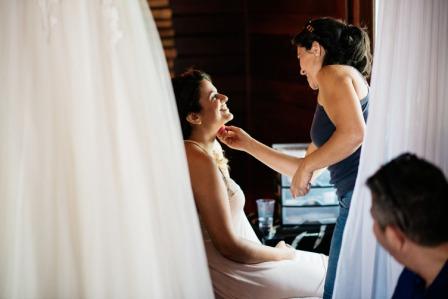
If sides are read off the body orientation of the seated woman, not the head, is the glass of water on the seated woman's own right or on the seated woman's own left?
on the seated woman's own left

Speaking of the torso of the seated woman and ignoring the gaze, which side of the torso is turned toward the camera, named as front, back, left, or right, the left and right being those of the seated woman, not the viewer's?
right

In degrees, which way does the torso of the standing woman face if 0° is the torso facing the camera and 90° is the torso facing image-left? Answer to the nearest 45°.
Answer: approximately 90°

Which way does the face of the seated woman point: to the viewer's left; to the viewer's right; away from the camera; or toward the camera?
to the viewer's right

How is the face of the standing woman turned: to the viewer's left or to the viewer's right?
to the viewer's left

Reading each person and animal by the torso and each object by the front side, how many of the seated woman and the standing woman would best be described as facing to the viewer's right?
1

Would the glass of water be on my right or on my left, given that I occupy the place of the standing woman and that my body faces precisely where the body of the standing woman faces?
on my right

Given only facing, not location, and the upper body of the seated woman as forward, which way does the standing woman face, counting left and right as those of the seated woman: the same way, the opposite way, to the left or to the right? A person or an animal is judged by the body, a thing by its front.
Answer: the opposite way

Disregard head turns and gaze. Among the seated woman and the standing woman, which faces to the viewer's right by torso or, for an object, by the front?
the seated woman
